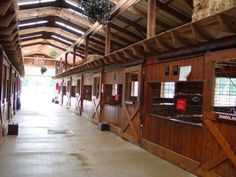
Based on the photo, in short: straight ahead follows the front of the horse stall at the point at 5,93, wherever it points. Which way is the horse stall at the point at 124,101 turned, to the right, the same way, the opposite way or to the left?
the opposite way

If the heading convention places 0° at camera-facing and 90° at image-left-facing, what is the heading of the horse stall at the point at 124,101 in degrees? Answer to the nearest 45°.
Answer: approximately 45°

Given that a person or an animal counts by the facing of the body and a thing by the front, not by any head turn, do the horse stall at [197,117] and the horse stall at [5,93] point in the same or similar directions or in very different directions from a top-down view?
very different directions

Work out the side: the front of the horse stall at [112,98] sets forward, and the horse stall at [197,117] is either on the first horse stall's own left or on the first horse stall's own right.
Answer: on the first horse stall's own left

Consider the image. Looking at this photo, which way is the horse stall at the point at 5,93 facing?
to the viewer's right

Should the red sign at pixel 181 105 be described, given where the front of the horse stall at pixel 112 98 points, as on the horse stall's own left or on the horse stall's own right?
on the horse stall's own left
